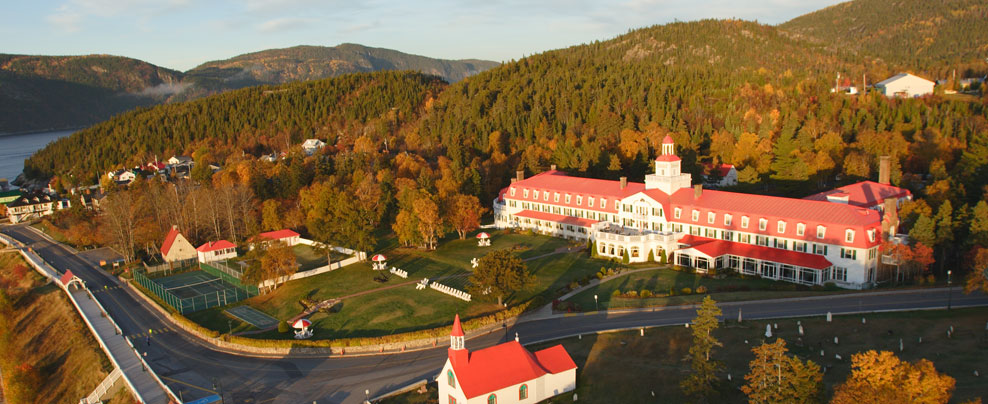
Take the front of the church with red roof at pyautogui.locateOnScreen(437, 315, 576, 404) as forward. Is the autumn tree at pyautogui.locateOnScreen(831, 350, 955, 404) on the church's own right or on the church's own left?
on the church's own left

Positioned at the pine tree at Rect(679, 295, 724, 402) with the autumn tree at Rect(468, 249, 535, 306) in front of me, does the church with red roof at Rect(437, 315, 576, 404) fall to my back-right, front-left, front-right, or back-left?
front-left

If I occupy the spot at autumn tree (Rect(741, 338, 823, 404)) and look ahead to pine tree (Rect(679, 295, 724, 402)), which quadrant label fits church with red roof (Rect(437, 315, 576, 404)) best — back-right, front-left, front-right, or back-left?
front-left

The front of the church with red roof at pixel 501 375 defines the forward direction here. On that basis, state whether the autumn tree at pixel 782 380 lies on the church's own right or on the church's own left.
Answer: on the church's own left

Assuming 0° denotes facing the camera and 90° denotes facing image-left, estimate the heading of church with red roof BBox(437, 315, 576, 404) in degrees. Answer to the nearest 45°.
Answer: approximately 45°

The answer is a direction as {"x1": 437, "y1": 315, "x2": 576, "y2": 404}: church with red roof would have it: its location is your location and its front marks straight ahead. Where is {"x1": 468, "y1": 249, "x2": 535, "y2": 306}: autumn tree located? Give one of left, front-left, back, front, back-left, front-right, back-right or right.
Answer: back-right

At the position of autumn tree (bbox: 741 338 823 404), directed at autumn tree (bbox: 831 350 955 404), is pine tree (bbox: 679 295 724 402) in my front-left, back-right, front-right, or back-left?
back-left

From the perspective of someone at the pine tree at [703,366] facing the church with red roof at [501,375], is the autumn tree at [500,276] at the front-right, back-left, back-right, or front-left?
front-right

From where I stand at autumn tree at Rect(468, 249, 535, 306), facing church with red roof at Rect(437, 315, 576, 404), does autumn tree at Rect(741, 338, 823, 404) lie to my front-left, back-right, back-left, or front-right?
front-left

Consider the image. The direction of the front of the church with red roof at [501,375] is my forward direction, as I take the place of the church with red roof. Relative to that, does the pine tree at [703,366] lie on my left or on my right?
on my left
